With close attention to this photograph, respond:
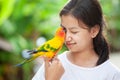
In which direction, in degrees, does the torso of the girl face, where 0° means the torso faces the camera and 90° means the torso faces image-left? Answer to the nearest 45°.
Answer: approximately 45°

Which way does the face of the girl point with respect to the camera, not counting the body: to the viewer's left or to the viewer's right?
to the viewer's left

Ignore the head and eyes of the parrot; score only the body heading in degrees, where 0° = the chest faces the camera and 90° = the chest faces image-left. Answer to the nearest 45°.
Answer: approximately 270°
